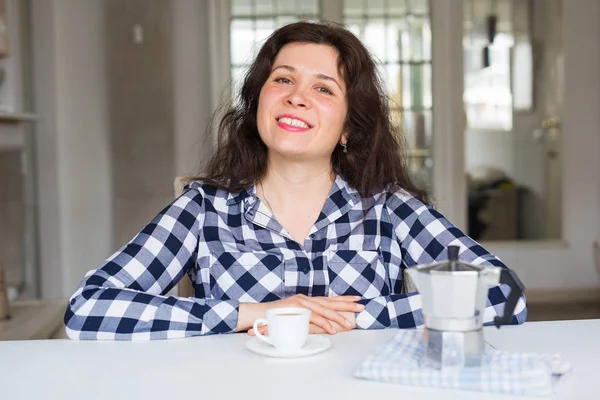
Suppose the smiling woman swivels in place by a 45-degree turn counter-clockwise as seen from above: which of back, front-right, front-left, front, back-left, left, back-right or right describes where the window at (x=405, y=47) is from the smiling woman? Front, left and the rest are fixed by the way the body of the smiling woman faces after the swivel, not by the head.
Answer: back-left

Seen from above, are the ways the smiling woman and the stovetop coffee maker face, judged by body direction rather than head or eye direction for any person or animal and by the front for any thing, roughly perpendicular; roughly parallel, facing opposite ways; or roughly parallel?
roughly perpendicular

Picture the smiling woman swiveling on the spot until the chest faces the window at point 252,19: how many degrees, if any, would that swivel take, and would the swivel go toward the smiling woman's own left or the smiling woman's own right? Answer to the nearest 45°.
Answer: approximately 180°

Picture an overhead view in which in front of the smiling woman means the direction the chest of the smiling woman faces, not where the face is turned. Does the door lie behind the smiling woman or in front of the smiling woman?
behind

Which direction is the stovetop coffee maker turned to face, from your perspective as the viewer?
facing to the left of the viewer

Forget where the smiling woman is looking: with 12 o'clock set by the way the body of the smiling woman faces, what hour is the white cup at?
The white cup is roughly at 12 o'clock from the smiling woman.

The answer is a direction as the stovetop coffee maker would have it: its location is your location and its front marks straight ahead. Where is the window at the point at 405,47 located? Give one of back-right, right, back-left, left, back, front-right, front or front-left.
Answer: right

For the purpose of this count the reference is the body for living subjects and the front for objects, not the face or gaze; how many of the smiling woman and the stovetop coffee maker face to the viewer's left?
1

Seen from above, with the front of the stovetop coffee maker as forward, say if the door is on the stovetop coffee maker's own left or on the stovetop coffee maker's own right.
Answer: on the stovetop coffee maker's own right

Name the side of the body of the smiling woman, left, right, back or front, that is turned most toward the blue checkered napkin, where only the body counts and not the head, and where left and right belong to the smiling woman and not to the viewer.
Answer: front
